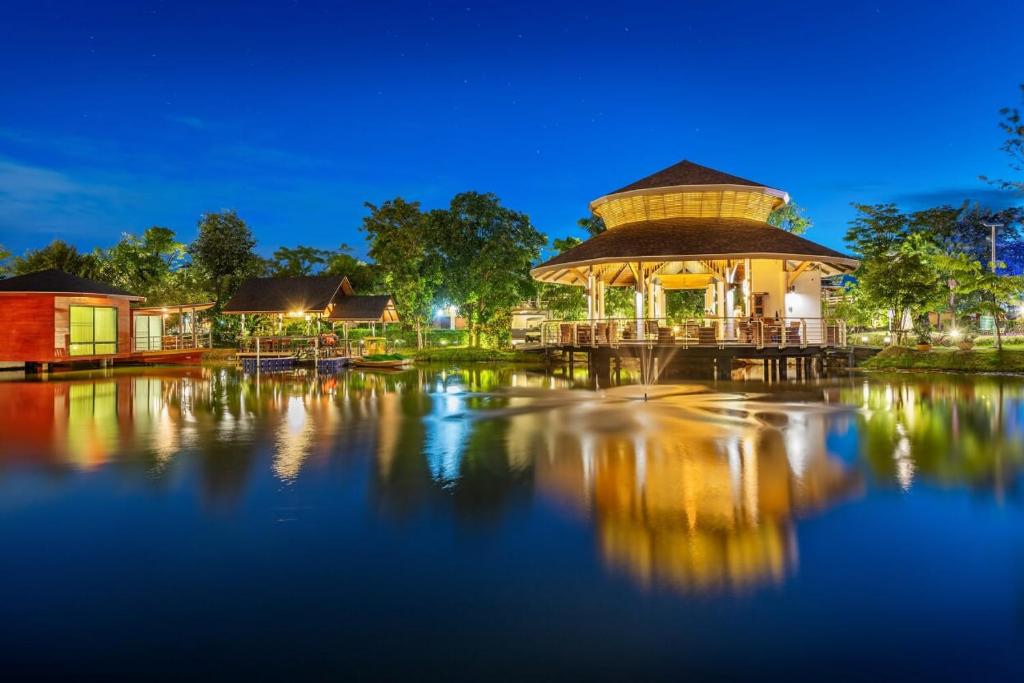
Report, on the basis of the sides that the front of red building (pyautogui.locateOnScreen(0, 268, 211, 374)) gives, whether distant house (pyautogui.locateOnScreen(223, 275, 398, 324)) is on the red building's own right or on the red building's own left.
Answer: on the red building's own left

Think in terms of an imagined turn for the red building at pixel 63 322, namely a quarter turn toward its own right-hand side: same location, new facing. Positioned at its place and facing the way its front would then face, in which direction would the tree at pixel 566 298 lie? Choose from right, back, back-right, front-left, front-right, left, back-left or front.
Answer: back-left

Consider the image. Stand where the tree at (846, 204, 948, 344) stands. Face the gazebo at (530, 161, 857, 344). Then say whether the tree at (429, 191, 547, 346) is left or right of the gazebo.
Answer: right
